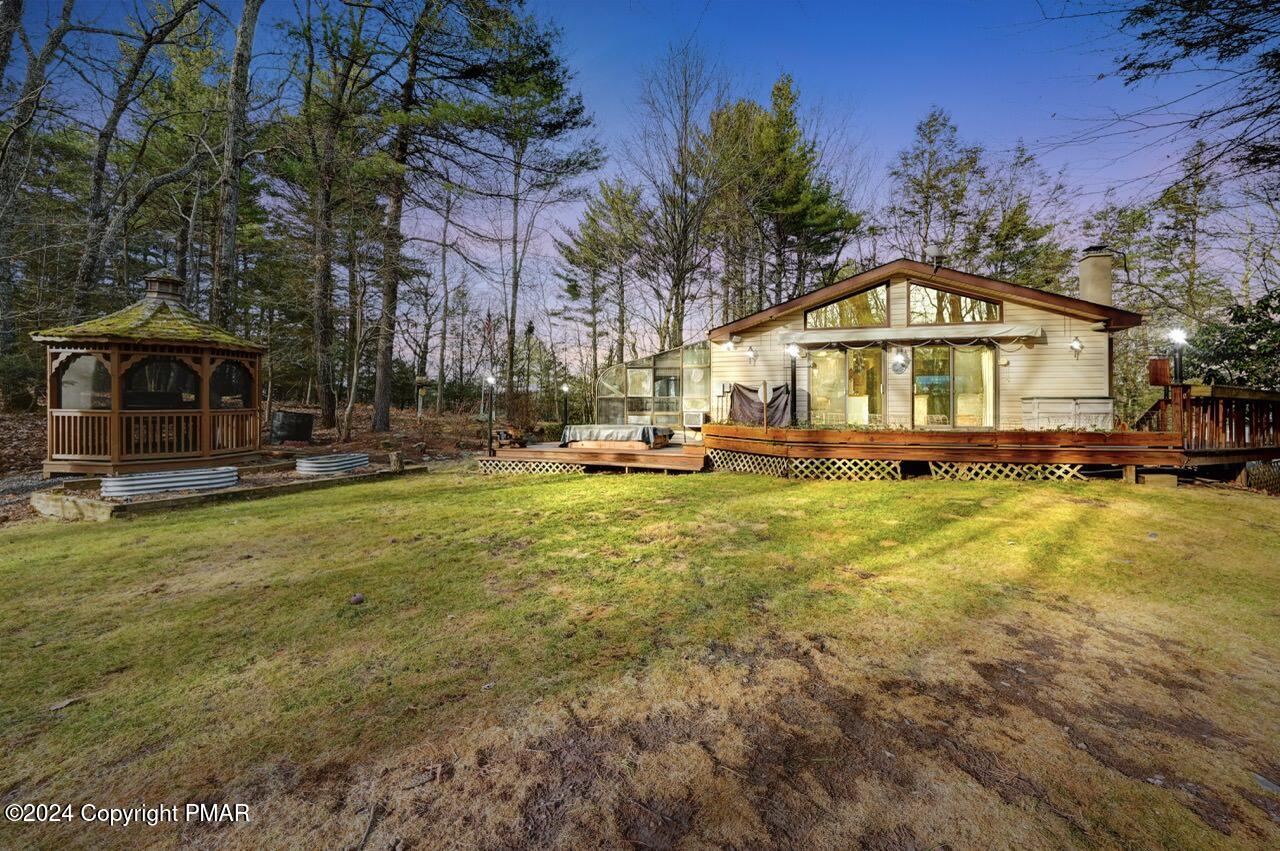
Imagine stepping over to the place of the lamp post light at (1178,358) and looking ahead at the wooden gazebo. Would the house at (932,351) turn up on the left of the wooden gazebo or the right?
right

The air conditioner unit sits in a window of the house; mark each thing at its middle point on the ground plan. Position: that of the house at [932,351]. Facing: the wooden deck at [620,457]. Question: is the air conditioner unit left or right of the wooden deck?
right

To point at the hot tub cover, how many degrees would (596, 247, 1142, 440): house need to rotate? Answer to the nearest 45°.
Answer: approximately 90° to its right

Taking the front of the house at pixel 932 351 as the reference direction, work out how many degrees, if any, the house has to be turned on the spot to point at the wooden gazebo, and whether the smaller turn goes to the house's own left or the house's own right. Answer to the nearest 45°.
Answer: approximately 45° to the house's own right

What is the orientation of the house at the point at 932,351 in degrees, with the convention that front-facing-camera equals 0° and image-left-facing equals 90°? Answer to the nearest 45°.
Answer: approximately 0°
